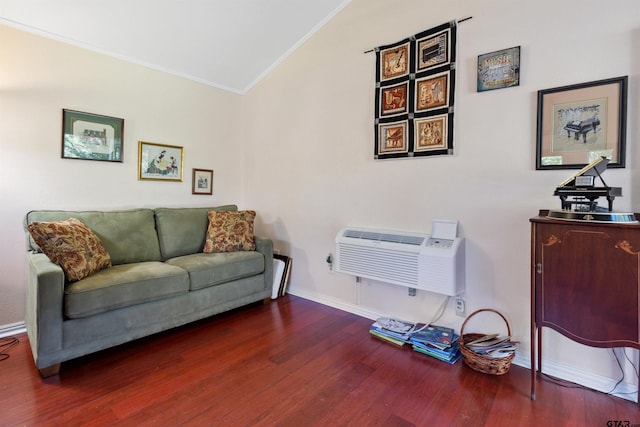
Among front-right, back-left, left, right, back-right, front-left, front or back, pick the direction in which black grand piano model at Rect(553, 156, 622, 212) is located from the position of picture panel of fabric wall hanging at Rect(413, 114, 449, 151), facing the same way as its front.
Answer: left

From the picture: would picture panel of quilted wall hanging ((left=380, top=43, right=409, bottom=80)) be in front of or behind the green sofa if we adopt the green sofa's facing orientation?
in front

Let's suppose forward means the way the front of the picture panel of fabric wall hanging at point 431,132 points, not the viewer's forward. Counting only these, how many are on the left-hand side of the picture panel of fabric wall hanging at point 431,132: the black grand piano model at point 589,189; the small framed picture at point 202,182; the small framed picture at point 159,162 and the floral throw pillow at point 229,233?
1

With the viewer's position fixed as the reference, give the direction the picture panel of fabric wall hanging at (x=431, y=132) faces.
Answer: facing the viewer and to the left of the viewer

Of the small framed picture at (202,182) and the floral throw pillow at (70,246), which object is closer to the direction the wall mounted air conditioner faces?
the floral throw pillow

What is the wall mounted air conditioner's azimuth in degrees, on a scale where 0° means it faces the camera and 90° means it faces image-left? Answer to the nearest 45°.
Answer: approximately 45°

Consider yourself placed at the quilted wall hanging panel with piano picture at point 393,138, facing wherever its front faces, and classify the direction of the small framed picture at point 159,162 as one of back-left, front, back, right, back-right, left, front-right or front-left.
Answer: front-right

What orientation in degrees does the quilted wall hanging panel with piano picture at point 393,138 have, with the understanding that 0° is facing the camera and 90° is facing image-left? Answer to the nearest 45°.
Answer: approximately 45°

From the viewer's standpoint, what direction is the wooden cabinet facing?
toward the camera

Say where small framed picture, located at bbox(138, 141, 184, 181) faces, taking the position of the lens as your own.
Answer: facing the viewer and to the right of the viewer

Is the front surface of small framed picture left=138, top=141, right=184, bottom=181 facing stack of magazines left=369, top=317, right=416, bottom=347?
yes

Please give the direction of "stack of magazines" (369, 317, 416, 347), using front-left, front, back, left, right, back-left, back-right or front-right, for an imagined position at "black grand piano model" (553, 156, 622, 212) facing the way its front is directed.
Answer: right

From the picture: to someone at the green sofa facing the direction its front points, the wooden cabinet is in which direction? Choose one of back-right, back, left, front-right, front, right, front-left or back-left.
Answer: front
